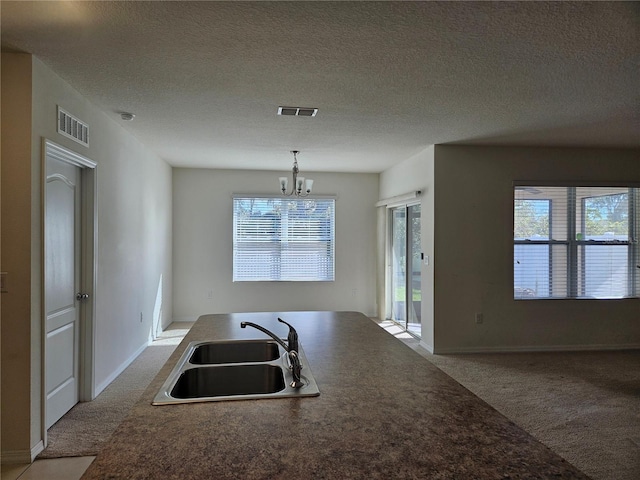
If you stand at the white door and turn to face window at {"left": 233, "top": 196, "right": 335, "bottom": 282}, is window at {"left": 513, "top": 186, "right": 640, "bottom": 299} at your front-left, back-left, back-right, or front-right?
front-right

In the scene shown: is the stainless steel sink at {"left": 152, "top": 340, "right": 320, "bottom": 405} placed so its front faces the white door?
no

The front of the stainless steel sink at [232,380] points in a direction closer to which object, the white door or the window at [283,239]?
the white door

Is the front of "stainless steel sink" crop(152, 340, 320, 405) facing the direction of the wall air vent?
no

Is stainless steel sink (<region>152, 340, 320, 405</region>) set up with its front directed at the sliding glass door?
no

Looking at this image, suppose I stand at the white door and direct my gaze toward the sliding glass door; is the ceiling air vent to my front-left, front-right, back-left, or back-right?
front-right

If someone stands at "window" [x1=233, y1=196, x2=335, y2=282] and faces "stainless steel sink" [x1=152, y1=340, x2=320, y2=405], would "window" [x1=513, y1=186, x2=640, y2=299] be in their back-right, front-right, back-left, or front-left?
front-left
